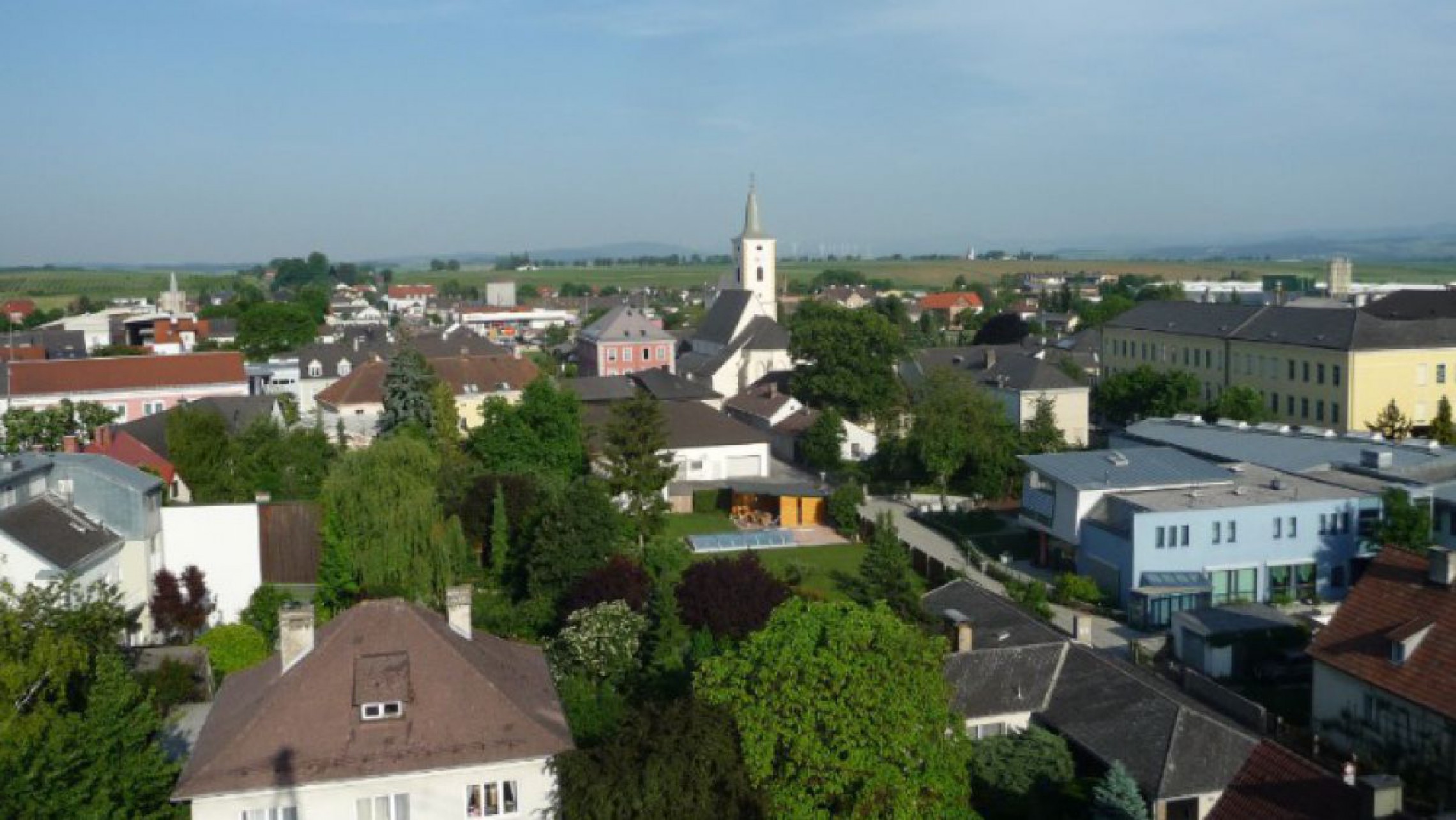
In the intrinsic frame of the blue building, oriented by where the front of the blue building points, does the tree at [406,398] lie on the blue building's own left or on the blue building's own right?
on the blue building's own right

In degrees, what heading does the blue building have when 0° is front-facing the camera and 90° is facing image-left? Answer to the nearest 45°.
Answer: approximately 0°

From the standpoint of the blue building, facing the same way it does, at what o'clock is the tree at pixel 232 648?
The tree is roughly at 2 o'clock from the blue building.

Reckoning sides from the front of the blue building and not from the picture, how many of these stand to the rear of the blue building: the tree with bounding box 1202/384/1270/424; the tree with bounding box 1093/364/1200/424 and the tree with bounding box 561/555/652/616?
2

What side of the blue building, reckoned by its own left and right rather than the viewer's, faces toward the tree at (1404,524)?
left

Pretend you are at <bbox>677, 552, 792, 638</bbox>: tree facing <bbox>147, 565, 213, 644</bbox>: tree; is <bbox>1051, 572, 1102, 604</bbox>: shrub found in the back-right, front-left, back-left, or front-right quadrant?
back-right

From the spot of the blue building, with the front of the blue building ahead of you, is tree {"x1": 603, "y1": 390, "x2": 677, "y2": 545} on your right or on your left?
on your right

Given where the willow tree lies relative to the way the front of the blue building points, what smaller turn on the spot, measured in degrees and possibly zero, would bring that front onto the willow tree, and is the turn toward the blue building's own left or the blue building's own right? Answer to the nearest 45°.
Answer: approximately 45° to the blue building's own right

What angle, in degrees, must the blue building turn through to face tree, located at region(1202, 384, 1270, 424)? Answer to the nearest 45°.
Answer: approximately 180°

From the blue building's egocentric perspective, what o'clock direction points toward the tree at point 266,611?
The tree is roughly at 2 o'clock from the blue building.

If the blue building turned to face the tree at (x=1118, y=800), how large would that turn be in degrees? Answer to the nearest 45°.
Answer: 0° — it already faces it

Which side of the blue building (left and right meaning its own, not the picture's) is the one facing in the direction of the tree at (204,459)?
right
